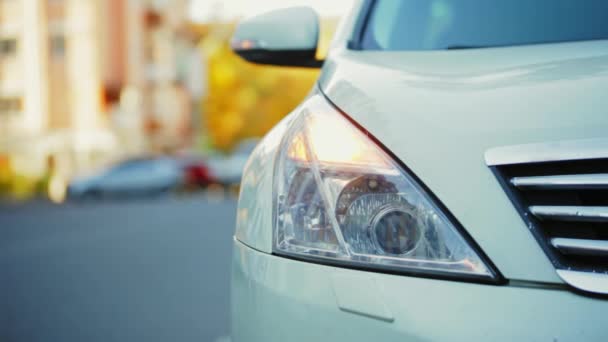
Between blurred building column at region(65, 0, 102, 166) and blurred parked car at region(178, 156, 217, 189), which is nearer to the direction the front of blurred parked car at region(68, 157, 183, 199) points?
the blurred building column

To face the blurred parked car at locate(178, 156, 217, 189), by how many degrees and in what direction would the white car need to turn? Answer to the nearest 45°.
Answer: approximately 180°

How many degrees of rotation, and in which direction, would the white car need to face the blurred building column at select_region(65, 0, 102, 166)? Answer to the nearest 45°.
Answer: approximately 135° to its right

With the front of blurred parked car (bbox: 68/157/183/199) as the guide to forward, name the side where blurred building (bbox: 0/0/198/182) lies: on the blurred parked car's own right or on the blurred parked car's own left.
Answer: on the blurred parked car's own right

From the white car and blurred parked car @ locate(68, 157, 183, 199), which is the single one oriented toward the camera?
the white car

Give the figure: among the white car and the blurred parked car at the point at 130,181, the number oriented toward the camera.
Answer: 1

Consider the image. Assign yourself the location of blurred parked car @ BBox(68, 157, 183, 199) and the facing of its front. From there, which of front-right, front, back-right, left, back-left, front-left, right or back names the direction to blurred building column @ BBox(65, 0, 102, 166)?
right

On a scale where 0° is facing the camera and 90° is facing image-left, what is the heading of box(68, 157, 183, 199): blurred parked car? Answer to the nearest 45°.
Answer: approximately 90°

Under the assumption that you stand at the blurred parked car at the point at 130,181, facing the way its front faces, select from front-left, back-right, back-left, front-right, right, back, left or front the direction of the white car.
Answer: left

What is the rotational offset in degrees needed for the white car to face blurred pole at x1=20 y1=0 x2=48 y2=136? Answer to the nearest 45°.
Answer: approximately 135° to its right

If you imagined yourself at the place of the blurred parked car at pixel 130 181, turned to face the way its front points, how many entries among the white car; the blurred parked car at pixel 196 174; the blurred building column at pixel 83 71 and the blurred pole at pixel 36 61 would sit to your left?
1

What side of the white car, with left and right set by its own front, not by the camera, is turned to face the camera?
front
